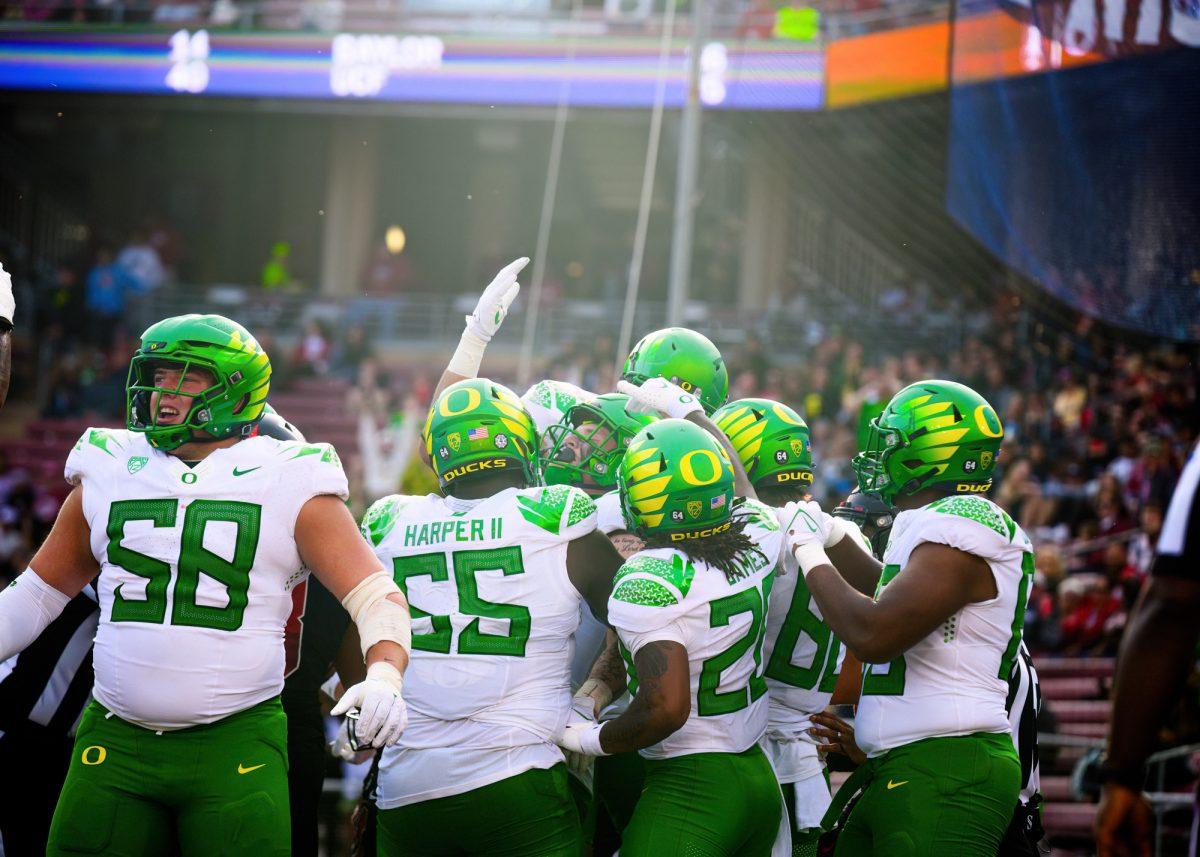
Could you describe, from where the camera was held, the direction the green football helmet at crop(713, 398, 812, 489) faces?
facing away from the viewer and to the left of the viewer

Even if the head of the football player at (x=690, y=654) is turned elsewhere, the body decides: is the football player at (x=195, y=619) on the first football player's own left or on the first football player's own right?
on the first football player's own left

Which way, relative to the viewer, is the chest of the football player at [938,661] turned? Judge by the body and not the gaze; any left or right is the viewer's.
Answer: facing to the left of the viewer

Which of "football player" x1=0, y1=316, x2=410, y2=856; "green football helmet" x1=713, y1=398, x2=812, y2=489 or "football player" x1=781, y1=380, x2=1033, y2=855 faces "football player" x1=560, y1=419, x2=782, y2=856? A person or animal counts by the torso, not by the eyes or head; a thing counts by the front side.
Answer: "football player" x1=781, y1=380, x2=1033, y2=855

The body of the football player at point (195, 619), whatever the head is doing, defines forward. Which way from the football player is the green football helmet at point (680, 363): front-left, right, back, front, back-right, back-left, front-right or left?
back-left

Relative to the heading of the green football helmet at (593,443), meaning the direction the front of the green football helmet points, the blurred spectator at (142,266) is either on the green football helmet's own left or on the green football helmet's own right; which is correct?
on the green football helmet's own right

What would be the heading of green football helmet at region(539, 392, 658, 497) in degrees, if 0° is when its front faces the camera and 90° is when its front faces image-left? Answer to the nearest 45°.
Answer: approximately 45°

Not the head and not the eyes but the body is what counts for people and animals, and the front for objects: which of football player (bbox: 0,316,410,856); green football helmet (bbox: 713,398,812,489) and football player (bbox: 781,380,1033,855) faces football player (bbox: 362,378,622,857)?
football player (bbox: 781,380,1033,855)

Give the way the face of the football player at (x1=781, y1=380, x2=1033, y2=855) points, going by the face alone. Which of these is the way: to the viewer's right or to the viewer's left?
to the viewer's left

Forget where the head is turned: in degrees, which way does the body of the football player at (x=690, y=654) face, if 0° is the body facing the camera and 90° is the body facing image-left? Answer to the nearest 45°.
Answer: approximately 135°

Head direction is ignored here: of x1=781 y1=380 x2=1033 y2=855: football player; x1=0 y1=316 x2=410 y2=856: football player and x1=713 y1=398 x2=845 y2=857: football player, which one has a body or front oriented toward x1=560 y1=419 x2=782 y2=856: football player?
x1=781 y1=380 x2=1033 y2=855: football player
